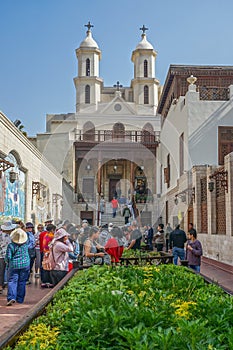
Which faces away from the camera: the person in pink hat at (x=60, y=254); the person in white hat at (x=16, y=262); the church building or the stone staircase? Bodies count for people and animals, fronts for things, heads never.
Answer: the person in white hat at (x=16, y=262)

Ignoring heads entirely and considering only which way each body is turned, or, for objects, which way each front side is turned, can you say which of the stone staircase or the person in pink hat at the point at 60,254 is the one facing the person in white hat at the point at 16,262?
the stone staircase

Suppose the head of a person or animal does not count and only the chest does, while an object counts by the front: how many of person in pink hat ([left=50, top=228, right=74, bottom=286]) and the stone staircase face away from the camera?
0

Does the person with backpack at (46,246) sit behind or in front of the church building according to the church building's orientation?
in front

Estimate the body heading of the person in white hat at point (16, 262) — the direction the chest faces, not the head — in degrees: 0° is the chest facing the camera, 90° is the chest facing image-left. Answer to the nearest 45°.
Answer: approximately 180°

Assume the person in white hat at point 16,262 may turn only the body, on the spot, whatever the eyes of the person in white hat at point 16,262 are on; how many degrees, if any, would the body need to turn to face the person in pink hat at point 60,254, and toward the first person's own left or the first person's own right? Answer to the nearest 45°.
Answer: approximately 45° to the first person's own right

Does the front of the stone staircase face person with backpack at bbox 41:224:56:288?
yes

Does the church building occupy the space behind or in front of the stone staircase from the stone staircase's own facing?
behind

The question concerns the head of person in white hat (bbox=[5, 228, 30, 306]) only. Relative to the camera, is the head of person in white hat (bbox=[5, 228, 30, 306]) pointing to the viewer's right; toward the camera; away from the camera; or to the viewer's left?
away from the camera

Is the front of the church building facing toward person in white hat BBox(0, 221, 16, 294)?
yes

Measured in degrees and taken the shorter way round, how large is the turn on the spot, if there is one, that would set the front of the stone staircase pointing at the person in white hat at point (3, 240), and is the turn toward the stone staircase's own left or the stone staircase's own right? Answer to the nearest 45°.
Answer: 0° — it already faces them

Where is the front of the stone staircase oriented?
toward the camera
